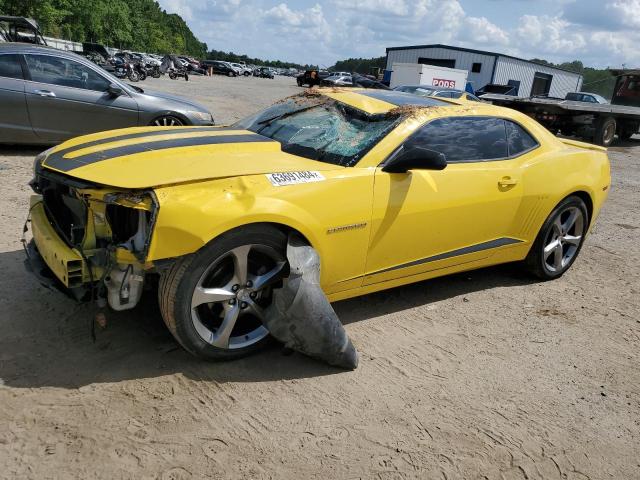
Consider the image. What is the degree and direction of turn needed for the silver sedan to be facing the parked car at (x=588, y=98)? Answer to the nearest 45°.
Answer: approximately 45° to its left

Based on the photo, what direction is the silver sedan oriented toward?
to the viewer's right

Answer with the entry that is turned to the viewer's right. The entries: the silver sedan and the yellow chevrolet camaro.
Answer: the silver sedan

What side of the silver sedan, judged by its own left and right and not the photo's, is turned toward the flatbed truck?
front

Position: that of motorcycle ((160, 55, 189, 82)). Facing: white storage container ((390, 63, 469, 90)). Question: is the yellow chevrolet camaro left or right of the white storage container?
right

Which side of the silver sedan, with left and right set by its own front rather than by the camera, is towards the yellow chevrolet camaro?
right

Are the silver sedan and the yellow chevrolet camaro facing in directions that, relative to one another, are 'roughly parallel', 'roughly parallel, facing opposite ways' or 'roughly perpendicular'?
roughly parallel, facing opposite ways

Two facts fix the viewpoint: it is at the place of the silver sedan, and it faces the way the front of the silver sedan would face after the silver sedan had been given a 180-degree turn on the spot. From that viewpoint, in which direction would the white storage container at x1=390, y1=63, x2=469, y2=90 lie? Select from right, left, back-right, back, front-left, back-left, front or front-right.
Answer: back-right

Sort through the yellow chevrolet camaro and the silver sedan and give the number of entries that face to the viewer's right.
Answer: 1

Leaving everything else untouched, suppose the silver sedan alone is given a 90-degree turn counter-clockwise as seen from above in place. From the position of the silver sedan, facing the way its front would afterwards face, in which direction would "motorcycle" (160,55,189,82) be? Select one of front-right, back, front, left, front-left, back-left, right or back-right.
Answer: front

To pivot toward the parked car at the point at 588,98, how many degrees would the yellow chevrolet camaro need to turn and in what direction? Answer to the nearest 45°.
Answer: approximately 180°

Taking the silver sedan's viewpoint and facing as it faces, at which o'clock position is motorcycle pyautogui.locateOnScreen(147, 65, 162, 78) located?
The motorcycle is roughly at 9 o'clock from the silver sedan.

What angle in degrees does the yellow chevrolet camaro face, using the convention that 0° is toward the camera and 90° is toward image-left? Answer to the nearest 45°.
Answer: approximately 45°

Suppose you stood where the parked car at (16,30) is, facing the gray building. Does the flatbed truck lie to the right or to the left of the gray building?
right

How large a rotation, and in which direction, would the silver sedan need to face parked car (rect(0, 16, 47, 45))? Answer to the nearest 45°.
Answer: approximately 90° to its left
